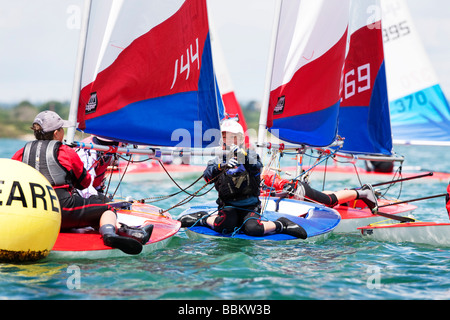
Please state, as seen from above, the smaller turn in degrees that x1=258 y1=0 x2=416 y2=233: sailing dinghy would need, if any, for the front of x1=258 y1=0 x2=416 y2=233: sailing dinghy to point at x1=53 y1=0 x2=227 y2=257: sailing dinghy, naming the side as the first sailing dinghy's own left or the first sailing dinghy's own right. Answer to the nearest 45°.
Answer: approximately 45° to the first sailing dinghy's own left

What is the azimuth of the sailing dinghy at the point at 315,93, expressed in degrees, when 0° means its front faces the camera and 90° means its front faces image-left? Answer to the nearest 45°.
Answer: approximately 90°
